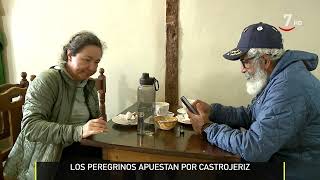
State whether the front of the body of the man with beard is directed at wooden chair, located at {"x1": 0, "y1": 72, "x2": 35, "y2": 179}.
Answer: yes

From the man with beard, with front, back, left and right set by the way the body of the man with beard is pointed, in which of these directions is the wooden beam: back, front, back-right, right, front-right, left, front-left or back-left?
front-right

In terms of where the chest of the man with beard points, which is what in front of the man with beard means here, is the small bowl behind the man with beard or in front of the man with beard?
in front

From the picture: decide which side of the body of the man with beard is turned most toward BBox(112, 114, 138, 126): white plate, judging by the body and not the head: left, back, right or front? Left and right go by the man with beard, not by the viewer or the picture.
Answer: front

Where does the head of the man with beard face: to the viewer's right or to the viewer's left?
to the viewer's left

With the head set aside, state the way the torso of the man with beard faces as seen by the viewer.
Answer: to the viewer's left

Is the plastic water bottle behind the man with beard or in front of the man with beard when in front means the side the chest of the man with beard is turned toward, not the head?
in front

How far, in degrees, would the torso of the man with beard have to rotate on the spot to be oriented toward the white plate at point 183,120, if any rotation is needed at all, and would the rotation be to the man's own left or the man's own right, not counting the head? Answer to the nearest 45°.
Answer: approximately 45° to the man's own right

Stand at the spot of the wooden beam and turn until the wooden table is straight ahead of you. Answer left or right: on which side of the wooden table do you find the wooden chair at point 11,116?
right
